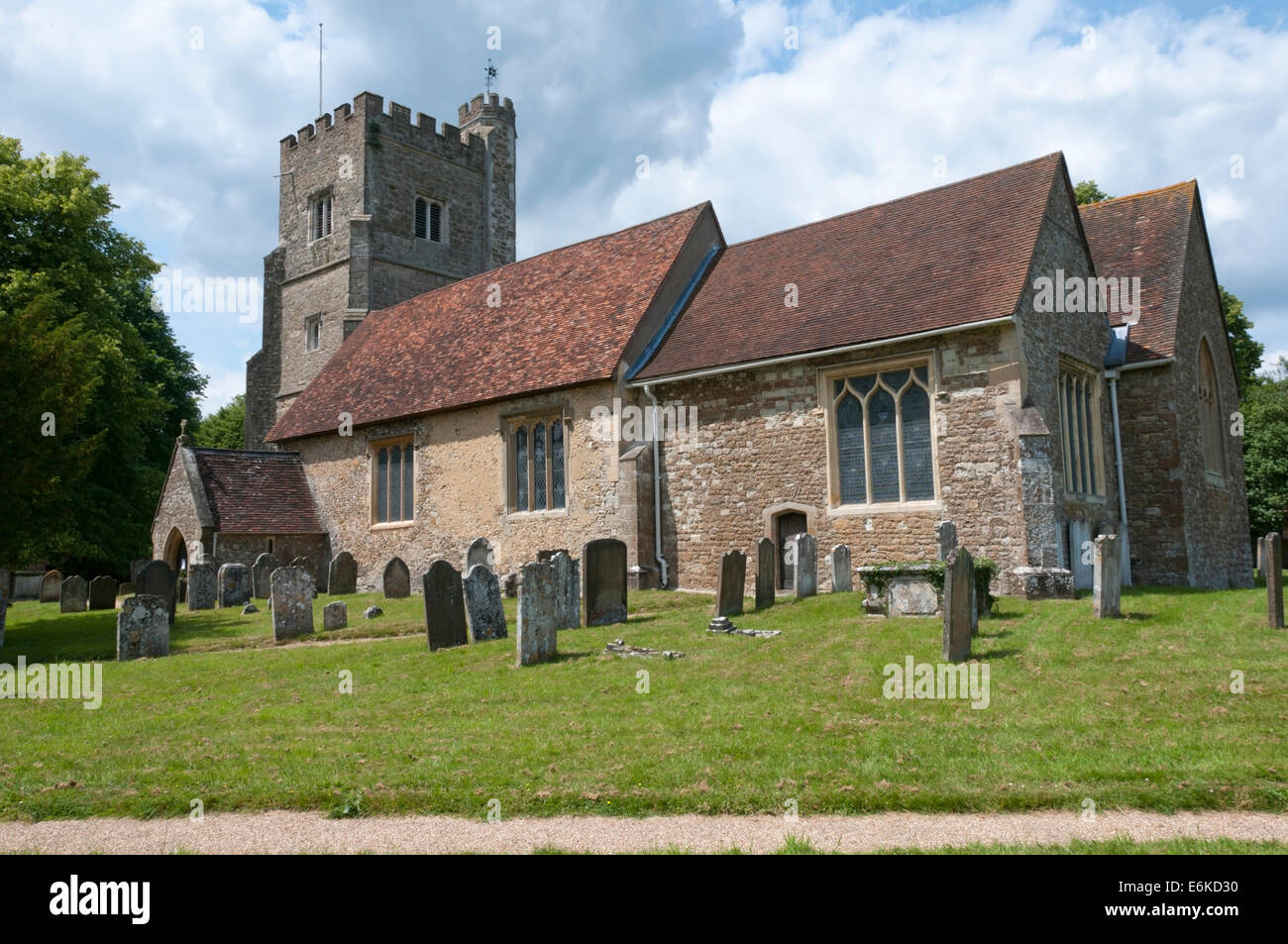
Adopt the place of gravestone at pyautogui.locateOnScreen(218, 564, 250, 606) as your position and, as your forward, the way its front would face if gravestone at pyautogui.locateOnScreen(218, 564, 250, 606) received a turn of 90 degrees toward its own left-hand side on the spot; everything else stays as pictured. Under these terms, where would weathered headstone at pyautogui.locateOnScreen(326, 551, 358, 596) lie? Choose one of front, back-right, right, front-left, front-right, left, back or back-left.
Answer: front

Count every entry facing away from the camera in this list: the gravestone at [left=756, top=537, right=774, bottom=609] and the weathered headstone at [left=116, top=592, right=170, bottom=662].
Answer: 0

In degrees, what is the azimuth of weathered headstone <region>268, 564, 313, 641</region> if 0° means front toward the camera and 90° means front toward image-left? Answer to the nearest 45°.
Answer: approximately 315°

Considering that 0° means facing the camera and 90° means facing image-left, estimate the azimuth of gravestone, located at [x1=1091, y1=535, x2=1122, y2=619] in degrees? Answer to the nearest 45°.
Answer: approximately 315°

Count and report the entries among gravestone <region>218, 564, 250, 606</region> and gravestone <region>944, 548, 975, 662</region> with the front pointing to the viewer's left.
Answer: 0
